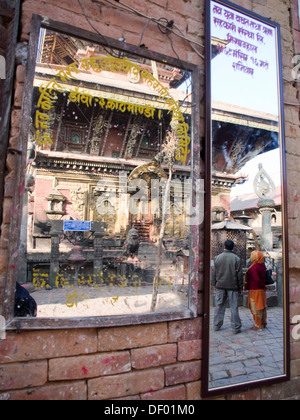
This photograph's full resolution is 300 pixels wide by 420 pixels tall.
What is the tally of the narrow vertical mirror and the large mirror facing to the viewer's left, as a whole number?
0

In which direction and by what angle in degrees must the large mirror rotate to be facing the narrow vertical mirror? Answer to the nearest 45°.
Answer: approximately 45° to its left

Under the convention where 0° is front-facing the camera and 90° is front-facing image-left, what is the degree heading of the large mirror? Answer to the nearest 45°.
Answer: approximately 315°

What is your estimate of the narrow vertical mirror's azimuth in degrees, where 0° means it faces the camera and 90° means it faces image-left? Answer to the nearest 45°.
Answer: approximately 315°

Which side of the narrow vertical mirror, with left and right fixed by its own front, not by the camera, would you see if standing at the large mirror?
right
